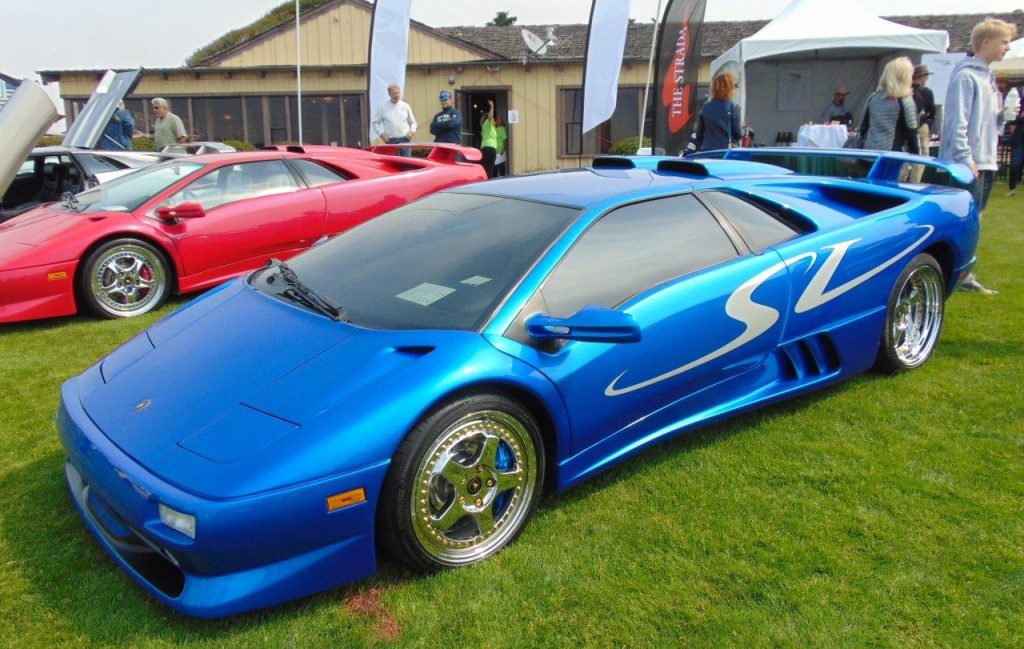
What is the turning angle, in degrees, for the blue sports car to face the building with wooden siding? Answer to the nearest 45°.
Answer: approximately 135° to its right

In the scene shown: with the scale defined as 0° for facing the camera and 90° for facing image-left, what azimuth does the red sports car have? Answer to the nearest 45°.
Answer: approximately 45°

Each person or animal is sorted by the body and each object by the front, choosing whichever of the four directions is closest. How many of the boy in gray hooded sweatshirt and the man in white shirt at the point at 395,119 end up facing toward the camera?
1

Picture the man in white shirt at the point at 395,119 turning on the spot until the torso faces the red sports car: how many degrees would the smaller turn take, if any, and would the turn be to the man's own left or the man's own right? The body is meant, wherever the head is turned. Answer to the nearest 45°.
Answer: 0° — they already face it

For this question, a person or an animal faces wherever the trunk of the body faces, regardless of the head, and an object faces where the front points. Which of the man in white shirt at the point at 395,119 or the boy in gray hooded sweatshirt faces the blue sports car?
the man in white shirt

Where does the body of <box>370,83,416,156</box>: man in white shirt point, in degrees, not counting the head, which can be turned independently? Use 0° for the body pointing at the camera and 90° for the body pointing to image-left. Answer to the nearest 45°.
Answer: approximately 0°

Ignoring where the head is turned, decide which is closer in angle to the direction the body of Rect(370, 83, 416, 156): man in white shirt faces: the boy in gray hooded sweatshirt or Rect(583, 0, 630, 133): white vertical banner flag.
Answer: the boy in gray hooded sweatshirt

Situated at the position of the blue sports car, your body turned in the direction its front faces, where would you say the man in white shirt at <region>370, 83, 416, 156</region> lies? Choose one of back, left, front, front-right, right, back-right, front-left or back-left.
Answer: back-right

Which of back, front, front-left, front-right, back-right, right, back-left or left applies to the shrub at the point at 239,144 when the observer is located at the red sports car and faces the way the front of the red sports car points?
back-right
